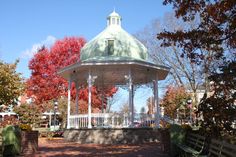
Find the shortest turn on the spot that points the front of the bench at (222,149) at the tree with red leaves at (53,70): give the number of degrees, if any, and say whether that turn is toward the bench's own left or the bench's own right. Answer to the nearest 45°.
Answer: approximately 90° to the bench's own right

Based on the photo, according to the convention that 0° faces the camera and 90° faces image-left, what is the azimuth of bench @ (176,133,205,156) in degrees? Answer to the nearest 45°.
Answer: approximately 45°

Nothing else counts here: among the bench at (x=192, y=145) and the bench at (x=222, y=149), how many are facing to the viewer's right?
0

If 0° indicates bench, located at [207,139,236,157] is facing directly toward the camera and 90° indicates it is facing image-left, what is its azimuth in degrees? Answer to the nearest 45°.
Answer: approximately 45°

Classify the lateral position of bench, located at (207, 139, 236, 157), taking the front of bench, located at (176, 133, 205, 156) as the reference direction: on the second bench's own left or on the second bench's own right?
on the second bench's own left
